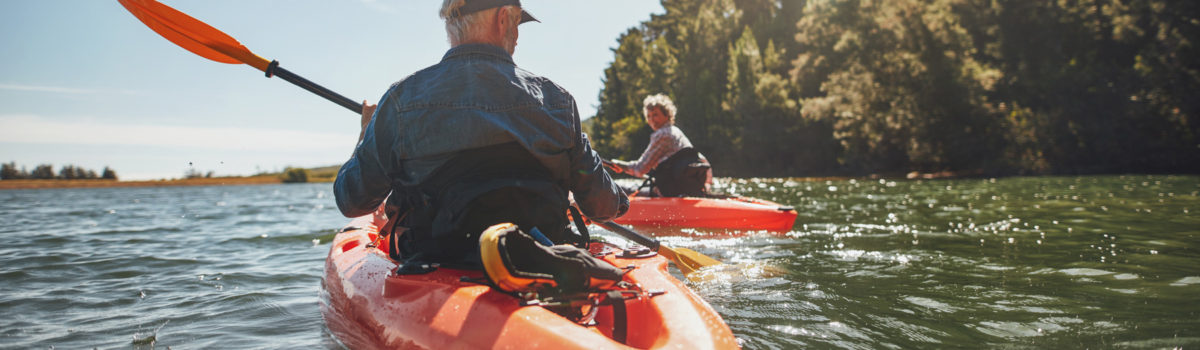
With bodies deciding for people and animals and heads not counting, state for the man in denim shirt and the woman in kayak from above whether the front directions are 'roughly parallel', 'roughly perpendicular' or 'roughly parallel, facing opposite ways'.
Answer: roughly perpendicular

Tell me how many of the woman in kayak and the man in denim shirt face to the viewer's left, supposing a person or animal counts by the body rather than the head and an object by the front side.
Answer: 1

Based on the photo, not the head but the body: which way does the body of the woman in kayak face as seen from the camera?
to the viewer's left

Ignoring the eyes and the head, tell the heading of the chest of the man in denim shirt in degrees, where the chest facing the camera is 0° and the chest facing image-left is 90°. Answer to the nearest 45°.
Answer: approximately 180°

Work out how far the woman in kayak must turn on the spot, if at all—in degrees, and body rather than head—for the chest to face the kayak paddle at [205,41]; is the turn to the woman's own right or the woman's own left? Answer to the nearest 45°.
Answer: approximately 45° to the woman's own left
